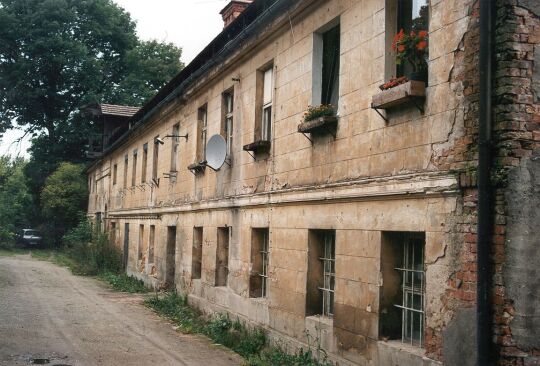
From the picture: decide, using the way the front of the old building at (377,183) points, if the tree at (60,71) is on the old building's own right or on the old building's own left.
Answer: on the old building's own right

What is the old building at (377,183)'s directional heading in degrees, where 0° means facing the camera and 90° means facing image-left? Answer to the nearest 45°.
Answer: approximately 45°

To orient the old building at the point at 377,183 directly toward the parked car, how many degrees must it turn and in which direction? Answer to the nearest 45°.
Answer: approximately 90° to its right

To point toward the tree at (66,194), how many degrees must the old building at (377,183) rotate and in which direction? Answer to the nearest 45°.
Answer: approximately 90° to its right

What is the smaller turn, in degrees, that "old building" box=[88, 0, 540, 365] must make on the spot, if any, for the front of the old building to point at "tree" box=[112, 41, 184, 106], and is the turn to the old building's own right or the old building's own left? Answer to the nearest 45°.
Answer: approximately 135° to the old building's own right

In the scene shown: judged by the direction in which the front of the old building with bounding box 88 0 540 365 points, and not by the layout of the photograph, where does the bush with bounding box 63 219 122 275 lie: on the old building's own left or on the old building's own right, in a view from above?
on the old building's own right
